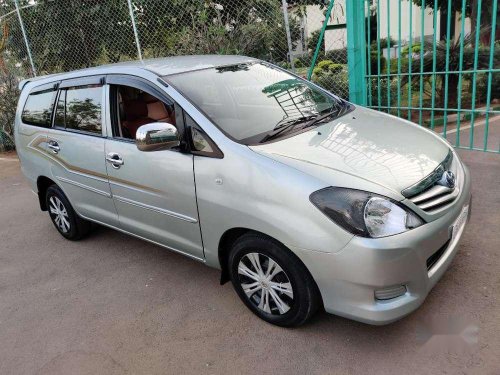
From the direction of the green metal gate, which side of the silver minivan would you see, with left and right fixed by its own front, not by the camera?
left

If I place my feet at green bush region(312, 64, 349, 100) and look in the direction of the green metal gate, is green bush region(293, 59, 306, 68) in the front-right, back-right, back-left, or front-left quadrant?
back-left

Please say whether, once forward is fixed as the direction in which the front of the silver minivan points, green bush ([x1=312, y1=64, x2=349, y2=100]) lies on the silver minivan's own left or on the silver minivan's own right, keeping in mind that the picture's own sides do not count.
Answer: on the silver minivan's own left

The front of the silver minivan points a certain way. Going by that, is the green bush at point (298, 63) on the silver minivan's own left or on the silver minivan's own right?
on the silver minivan's own left

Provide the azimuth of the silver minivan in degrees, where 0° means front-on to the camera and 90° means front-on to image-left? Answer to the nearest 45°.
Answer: approximately 315°
